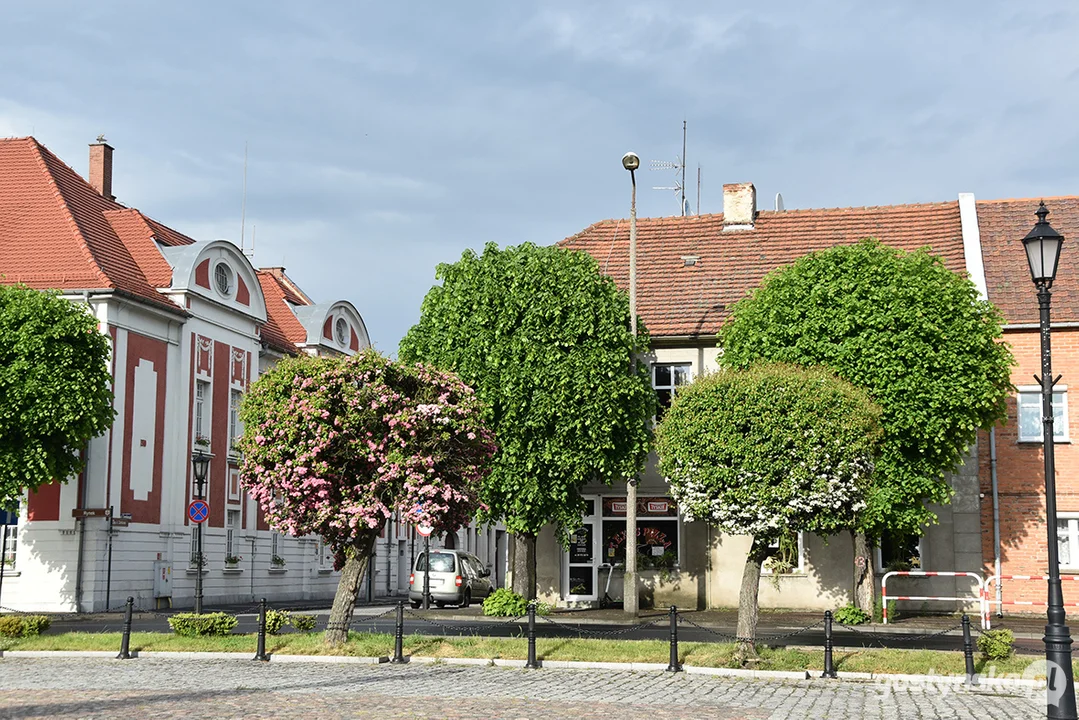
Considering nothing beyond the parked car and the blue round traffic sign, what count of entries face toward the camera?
1

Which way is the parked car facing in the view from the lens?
facing away from the viewer and to the right of the viewer

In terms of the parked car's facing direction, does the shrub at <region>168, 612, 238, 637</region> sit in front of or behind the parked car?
behind

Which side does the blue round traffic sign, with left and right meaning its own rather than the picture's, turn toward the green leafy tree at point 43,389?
right

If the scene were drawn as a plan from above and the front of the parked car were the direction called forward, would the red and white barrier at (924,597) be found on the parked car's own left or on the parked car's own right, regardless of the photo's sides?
on the parked car's own right

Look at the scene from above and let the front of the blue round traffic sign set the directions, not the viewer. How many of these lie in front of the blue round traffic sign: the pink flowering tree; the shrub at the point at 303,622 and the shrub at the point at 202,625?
3

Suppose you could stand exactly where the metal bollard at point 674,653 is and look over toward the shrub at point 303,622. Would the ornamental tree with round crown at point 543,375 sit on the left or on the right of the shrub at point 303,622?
right

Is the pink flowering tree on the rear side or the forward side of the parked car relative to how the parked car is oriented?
on the rear side

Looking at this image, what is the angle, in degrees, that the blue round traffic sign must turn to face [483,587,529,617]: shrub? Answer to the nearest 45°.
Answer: approximately 90° to its left

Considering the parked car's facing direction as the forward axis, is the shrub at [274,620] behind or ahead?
behind

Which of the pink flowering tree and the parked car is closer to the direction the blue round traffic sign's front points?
the pink flowering tree

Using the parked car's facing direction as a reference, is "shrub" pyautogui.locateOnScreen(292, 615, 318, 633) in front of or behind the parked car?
behind

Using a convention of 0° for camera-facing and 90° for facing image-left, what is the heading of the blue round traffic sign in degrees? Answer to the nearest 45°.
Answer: approximately 0°
